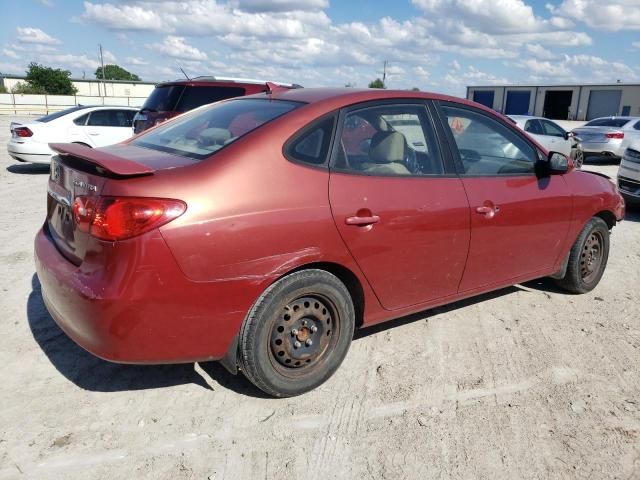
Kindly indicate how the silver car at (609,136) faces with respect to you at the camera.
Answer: facing away from the viewer and to the right of the viewer

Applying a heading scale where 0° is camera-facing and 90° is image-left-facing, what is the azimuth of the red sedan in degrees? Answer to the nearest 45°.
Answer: approximately 225°

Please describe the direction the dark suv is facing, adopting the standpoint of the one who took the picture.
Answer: facing away from the viewer and to the right of the viewer

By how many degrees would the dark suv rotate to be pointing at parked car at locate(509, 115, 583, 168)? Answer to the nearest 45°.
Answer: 0° — it already faces it

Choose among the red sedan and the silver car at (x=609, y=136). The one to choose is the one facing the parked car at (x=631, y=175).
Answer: the red sedan
